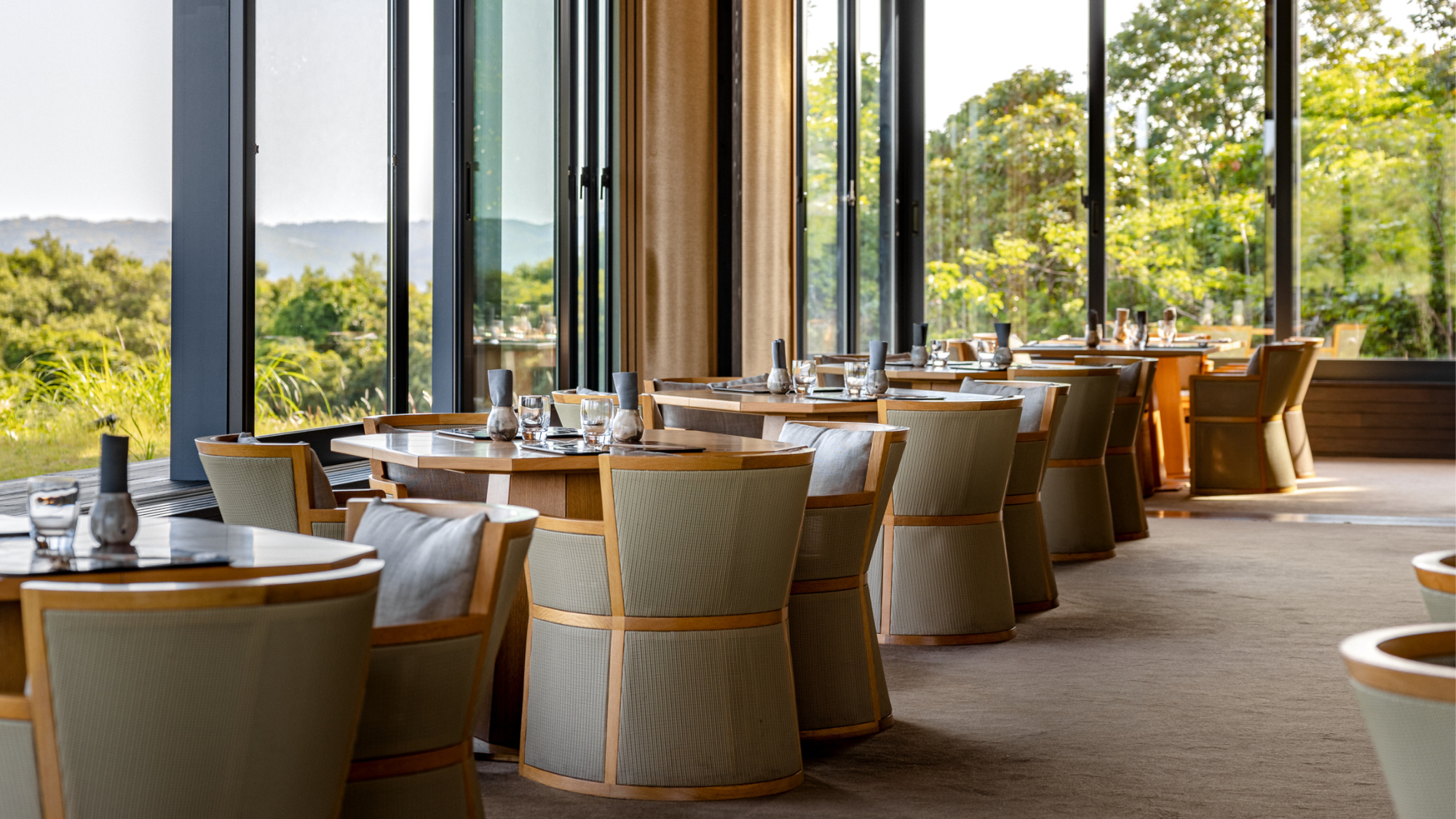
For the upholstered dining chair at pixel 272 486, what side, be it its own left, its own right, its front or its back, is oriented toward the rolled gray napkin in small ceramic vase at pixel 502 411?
front

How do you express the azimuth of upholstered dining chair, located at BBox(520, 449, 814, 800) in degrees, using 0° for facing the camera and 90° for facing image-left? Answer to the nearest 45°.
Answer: approximately 135°

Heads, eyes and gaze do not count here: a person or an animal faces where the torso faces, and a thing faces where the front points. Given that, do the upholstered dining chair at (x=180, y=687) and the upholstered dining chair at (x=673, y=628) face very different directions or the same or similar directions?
same or similar directions

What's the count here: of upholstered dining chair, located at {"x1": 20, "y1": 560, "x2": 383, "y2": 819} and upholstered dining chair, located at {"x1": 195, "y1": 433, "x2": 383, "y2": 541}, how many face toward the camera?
0

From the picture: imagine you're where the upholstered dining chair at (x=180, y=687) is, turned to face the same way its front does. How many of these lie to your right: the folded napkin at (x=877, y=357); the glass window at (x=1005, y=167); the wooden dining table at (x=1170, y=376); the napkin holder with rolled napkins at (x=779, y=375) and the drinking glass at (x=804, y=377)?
5

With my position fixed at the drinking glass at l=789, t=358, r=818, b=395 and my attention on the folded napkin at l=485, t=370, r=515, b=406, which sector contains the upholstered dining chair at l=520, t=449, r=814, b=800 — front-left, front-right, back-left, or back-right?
front-left

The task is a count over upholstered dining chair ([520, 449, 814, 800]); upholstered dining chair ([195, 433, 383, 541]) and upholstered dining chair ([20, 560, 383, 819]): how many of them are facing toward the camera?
0

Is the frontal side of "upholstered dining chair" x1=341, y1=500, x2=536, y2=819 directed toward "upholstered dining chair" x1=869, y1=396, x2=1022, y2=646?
no

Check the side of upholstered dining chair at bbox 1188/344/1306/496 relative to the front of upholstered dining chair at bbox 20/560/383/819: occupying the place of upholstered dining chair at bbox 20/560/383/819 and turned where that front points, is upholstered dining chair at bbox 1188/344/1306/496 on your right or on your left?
on your right

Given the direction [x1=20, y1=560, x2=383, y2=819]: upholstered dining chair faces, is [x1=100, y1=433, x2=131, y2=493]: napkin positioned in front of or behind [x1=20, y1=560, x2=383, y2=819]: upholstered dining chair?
in front

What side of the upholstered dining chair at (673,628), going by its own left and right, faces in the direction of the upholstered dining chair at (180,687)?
left

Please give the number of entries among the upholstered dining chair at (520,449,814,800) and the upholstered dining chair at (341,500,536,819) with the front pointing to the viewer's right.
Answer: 0

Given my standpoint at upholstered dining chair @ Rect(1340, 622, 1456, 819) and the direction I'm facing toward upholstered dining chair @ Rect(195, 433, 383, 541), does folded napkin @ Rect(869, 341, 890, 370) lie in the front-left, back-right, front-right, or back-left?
front-right

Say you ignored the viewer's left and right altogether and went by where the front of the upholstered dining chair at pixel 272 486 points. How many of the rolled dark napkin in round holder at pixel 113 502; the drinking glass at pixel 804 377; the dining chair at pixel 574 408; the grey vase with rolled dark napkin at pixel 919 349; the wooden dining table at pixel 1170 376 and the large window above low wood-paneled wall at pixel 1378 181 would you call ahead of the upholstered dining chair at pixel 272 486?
5

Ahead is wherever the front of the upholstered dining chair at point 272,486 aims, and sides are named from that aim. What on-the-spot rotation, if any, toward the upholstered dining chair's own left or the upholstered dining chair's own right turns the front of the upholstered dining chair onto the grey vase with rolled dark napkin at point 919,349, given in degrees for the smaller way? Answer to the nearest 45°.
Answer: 0° — it already faces it

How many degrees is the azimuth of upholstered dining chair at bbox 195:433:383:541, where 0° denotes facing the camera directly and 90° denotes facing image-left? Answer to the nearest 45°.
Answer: approximately 225°
